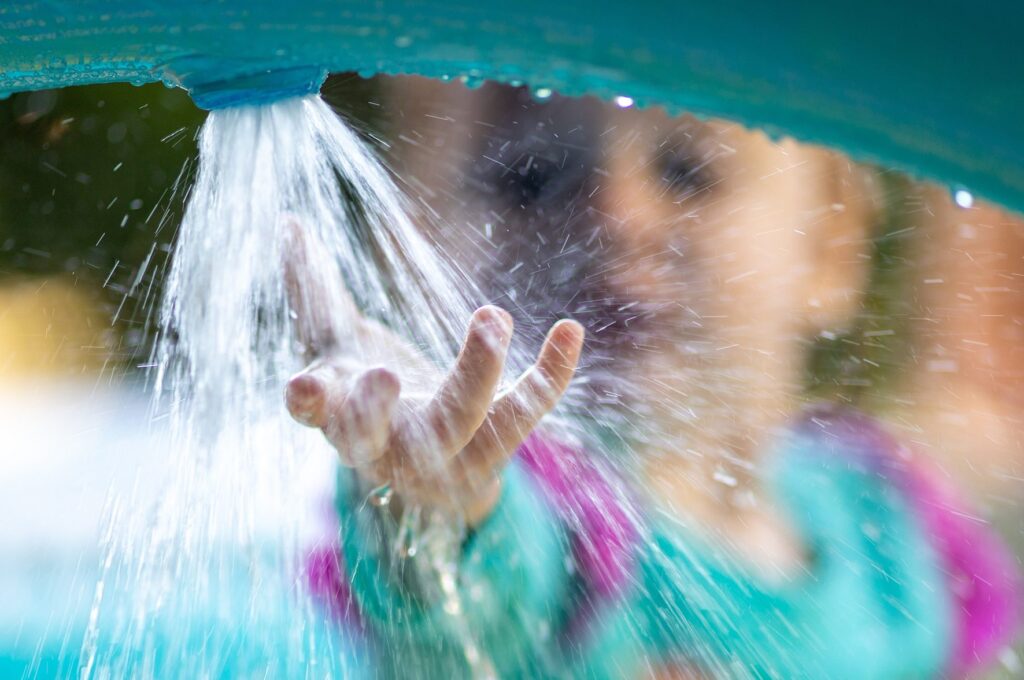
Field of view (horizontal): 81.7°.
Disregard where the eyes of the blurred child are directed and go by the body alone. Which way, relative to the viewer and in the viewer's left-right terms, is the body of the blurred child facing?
facing the viewer and to the left of the viewer

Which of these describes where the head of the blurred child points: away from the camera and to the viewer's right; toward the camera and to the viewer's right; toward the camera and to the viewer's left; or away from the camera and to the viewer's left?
toward the camera and to the viewer's left

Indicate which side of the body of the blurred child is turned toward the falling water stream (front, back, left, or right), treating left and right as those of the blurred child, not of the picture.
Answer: front

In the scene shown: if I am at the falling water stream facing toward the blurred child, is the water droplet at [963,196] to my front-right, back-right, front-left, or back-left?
front-right

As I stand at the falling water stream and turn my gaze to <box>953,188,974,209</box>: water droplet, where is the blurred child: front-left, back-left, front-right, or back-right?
front-left
